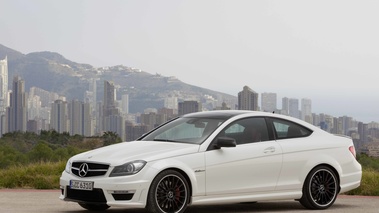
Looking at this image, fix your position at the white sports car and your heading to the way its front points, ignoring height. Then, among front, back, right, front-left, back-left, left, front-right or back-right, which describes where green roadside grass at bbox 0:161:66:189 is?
right

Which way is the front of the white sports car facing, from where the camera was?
facing the viewer and to the left of the viewer
